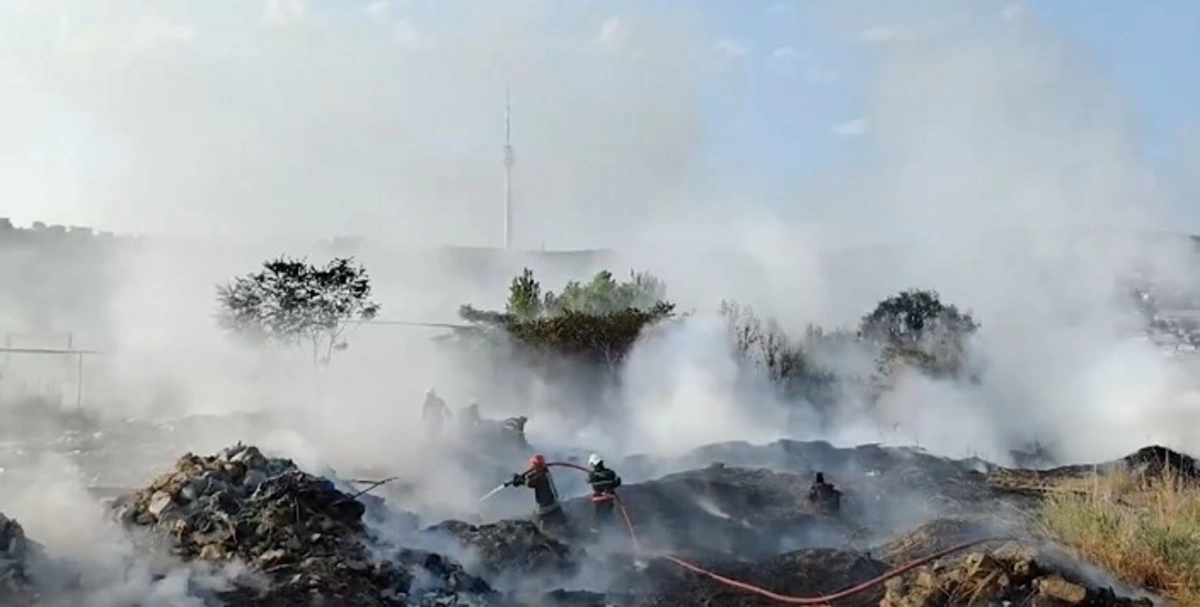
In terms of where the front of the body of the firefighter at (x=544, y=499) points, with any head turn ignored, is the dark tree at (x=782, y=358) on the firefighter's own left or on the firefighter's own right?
on the firefighter's own right

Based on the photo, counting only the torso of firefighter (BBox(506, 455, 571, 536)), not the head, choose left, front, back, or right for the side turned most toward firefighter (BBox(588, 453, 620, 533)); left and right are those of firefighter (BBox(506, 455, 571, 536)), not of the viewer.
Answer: back

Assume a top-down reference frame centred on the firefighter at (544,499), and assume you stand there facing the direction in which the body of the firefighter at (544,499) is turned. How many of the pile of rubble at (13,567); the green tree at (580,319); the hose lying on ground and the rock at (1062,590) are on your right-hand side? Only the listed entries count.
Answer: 1

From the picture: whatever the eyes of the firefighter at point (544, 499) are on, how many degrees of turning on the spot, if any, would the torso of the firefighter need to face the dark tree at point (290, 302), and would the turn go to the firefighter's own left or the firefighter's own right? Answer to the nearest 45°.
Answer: approximately 45° to the firefighter's own right

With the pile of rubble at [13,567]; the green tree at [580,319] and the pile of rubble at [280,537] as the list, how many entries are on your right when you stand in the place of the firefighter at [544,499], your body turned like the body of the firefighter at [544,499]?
1

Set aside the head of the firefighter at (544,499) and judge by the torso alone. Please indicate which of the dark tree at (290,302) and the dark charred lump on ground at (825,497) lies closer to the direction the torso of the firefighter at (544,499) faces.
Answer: the dark tree

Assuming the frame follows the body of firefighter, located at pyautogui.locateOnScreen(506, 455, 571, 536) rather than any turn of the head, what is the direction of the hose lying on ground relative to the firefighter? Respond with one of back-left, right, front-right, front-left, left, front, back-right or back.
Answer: back-left

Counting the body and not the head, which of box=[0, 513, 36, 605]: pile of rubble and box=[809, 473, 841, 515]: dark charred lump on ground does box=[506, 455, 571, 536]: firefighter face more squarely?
the pile of rubble

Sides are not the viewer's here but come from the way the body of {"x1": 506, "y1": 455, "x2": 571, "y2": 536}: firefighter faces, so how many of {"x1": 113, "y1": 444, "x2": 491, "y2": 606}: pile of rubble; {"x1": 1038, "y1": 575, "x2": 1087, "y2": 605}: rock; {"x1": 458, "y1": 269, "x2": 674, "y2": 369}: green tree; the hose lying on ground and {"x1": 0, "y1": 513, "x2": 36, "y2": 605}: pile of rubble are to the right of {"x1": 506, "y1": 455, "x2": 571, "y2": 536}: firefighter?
1

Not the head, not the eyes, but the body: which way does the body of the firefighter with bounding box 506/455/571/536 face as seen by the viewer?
to the viewer's left

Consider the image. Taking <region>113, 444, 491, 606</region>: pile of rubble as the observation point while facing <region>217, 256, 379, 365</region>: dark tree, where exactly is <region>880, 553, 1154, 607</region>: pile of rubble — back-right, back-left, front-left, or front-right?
back-right

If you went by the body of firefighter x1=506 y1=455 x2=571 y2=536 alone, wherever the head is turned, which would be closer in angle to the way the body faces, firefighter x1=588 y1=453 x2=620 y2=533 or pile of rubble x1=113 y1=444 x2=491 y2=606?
the pile of rubble

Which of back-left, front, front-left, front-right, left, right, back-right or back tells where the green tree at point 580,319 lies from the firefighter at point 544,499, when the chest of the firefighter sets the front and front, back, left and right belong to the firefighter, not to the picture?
right

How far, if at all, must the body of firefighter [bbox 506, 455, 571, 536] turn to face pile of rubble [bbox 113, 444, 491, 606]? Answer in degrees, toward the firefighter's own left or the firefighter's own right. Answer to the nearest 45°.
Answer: approximately 45° to the firefighter's own left
